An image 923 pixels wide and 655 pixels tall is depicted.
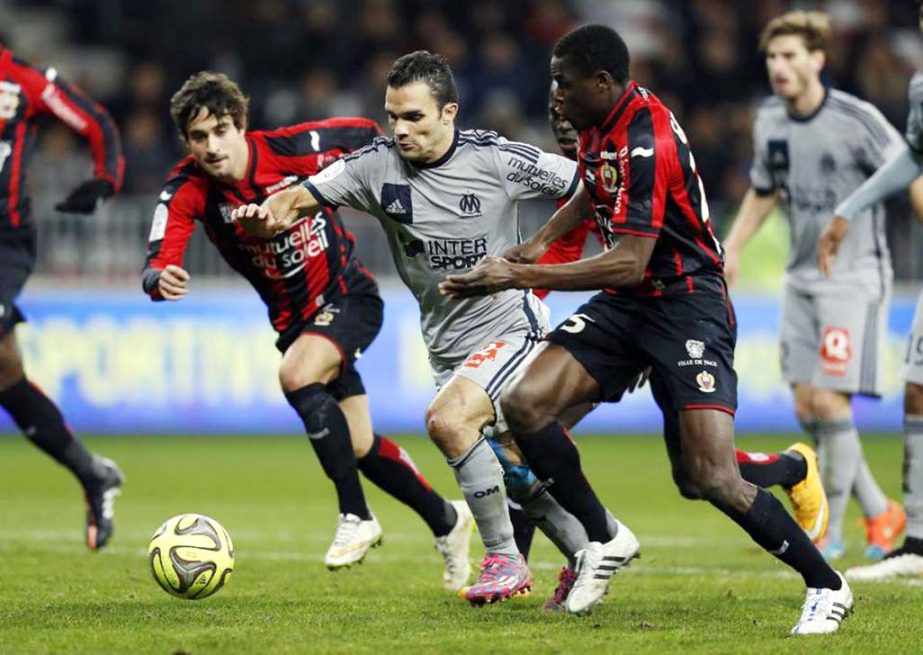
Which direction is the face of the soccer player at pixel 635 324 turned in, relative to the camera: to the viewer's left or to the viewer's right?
to the viewer's left

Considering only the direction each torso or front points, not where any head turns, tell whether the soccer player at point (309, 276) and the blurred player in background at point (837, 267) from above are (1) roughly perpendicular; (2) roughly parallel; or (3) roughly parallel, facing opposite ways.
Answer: roughly parallel

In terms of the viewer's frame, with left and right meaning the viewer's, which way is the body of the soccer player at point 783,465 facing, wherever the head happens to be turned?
facing to the left of the viewer

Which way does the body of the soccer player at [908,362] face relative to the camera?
to the viewer's left

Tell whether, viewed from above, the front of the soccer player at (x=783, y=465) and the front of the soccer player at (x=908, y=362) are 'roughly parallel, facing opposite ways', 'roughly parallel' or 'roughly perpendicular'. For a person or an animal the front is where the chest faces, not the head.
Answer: roughly parallel

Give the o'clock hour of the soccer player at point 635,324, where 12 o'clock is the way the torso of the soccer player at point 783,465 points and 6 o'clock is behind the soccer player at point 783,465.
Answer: the soccer player at point 635,324 is roughly at 10 o'clock from the soccer player at point 783,465.

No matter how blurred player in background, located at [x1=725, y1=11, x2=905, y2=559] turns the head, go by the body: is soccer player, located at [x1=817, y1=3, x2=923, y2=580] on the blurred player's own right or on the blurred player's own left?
on the blurred player's own left

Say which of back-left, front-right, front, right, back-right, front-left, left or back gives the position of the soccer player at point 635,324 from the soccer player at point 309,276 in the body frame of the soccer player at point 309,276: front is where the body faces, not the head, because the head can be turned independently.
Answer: left

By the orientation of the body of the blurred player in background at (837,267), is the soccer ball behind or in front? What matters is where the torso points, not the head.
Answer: in front

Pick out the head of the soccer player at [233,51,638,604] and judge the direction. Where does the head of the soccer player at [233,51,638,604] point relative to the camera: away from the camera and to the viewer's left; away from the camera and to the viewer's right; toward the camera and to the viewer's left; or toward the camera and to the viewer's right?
toward the camera and to the viewer's left
